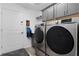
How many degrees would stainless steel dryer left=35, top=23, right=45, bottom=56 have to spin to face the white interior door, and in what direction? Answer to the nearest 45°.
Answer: approximately 90° to its right

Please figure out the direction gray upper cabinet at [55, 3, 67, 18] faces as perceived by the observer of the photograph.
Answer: facing the viewer and to the left of the viewer

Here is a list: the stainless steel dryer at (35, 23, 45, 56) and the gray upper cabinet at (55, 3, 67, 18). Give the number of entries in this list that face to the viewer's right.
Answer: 0
